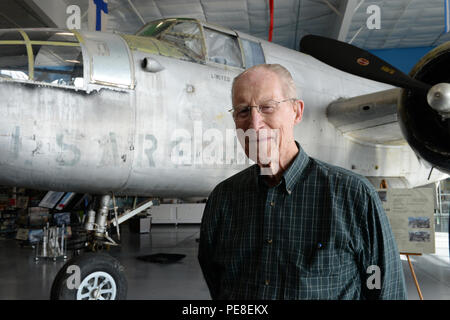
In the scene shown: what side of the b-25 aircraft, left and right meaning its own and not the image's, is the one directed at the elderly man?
left

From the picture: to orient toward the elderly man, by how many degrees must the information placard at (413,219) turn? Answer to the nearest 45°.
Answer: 0° — it already faces them

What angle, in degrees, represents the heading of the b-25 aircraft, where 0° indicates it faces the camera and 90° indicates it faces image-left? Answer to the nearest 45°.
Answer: approximately 45°

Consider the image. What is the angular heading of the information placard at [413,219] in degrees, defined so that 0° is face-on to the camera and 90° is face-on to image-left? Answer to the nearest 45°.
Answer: approximately 0°

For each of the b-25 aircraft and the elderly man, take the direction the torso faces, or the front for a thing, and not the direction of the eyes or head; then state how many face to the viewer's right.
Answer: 0

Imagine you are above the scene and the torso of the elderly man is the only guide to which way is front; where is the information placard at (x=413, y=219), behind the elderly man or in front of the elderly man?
behind

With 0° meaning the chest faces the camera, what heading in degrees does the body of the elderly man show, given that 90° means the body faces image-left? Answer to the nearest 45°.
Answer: approximately 45°

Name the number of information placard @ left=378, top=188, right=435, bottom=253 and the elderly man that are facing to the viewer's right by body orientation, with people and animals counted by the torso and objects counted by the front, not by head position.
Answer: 0
